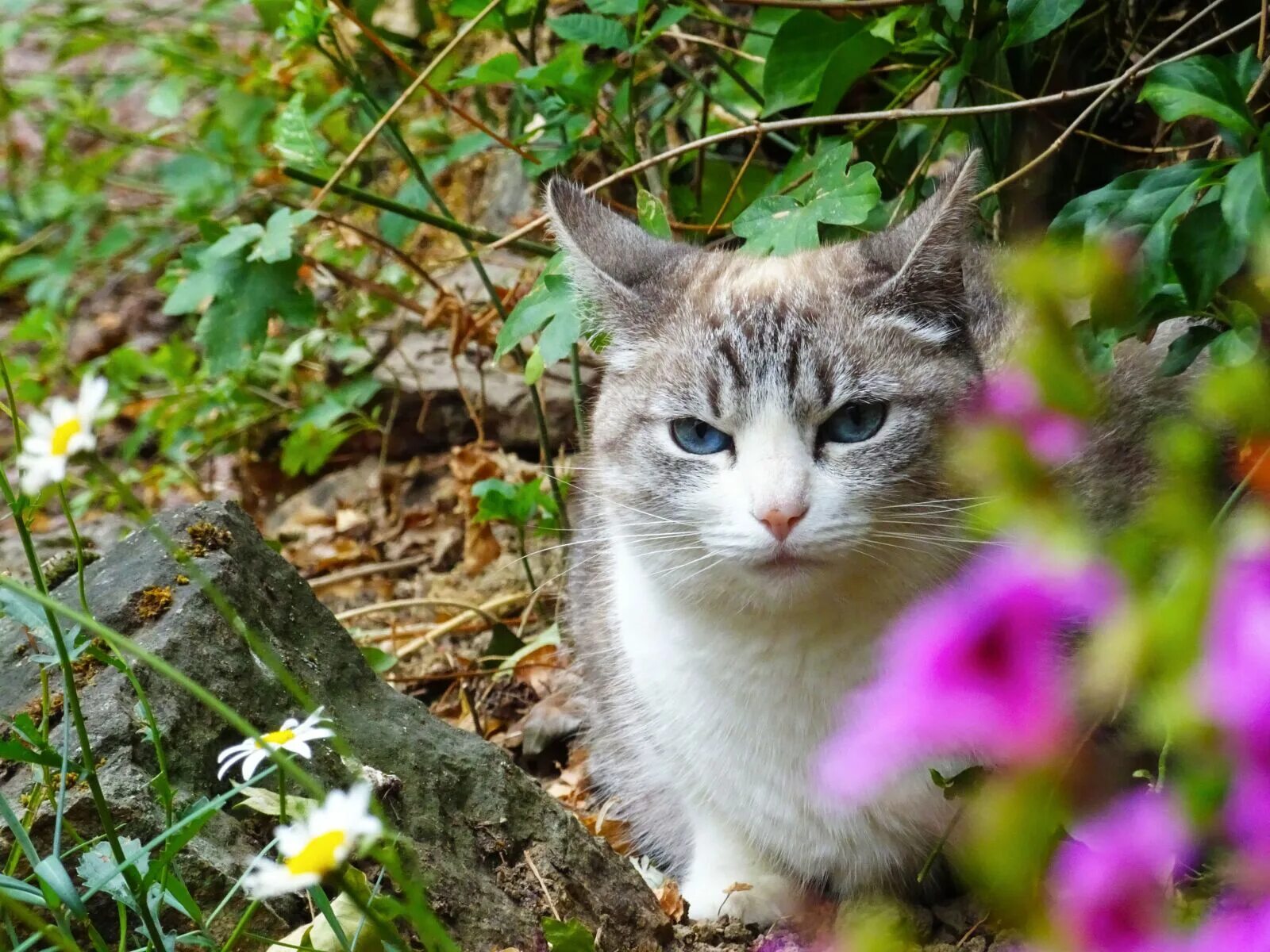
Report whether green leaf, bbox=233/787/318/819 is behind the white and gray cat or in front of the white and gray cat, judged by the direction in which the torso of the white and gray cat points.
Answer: in front

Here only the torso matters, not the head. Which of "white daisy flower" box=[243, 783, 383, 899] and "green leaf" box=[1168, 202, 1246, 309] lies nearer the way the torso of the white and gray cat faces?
the white daisy flower

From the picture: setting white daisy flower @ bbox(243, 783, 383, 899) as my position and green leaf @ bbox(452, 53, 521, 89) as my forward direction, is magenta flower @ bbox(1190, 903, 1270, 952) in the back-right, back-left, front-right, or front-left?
back-right

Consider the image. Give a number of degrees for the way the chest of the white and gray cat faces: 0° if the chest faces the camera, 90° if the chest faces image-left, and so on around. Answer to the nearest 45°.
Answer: approximately 0°

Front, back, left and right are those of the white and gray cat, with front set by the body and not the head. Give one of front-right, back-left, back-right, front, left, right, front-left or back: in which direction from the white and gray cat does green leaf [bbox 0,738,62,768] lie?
front-right

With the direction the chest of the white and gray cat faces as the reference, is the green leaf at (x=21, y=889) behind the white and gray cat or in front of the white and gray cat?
in front

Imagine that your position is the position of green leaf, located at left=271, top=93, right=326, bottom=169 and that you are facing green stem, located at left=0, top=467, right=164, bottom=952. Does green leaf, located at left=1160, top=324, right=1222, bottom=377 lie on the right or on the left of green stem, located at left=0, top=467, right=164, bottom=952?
left

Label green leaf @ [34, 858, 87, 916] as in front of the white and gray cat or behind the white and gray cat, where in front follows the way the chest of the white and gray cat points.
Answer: in front

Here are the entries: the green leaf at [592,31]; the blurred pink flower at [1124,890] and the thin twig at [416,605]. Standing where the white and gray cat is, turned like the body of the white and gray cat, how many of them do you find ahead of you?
1

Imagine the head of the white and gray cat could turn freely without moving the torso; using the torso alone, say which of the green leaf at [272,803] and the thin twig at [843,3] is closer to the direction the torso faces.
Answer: the green leaf

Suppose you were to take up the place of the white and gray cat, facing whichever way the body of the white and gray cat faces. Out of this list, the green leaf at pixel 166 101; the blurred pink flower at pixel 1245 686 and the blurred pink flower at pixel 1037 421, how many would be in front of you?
2
